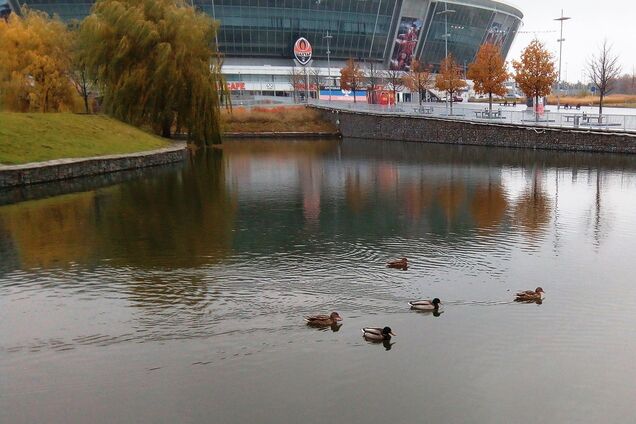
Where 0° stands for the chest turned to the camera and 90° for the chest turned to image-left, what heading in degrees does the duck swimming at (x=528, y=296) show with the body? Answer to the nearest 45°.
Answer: approximately 270°

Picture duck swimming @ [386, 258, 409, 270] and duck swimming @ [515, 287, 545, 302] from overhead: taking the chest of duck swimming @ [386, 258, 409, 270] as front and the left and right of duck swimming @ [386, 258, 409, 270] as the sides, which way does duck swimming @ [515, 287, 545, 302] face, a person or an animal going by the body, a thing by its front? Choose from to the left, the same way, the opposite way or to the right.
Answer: the same way

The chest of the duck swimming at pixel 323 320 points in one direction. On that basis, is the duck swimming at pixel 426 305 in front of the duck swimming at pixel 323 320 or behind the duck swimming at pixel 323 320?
in front

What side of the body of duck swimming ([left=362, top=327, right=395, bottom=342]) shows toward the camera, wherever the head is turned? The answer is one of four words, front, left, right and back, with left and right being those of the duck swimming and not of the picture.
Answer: right

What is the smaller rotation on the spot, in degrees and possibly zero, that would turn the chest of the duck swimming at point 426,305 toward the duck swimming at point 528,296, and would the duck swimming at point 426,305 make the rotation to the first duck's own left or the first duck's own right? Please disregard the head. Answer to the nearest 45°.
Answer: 0° — it already faces it

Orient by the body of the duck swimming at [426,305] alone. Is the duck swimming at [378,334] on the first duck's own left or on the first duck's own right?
on the first duck's own right

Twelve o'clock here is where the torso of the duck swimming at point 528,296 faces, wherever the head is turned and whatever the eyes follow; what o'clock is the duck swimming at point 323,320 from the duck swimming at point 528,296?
the duck swimming at point 323,320 is roughly at 5 o'clock from the duck swimming at point 528,296.

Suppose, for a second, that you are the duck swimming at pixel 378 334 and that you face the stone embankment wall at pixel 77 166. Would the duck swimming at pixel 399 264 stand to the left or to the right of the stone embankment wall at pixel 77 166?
right

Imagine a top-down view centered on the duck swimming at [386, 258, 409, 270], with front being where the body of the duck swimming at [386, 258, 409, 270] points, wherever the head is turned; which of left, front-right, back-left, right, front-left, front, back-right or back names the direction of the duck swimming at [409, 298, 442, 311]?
right

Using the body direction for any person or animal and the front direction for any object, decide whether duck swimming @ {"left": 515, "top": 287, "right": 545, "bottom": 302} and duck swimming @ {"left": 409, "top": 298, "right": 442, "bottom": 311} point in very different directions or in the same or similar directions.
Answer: same or similar directions

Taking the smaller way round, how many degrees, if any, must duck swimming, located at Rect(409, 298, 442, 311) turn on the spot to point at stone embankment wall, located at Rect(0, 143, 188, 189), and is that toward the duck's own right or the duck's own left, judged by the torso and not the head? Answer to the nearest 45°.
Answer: approximately 135° to the duck's own left

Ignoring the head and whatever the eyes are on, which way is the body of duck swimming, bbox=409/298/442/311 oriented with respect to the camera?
to the viewer's right

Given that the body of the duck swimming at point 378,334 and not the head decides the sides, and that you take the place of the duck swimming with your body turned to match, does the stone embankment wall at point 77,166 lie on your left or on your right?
on your left

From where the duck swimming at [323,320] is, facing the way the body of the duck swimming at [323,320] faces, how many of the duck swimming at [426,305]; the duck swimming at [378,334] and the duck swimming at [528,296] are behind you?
0

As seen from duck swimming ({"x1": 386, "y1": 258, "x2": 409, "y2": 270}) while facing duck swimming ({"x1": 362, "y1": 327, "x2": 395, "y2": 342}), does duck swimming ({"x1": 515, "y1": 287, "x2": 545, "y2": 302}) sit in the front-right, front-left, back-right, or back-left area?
front-left

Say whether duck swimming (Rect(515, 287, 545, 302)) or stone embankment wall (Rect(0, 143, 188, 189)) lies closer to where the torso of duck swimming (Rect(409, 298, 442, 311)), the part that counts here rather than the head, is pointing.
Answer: the duck swimming

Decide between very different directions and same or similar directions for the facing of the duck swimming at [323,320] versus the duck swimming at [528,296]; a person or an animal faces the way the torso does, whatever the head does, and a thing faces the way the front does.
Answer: same or similar directions

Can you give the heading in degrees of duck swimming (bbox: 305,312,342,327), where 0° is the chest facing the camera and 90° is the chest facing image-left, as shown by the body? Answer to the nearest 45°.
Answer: approximately 270°

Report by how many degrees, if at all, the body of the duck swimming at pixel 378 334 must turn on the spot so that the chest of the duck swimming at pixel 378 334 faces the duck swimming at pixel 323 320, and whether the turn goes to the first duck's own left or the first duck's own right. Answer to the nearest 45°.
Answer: approximately 135° to the first duck's own left

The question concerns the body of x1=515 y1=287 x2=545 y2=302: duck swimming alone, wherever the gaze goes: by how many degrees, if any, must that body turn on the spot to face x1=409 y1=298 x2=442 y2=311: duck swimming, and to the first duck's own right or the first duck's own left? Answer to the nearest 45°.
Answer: approximately 135° to the first duck's own right

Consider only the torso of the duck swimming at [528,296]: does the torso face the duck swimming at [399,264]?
no
